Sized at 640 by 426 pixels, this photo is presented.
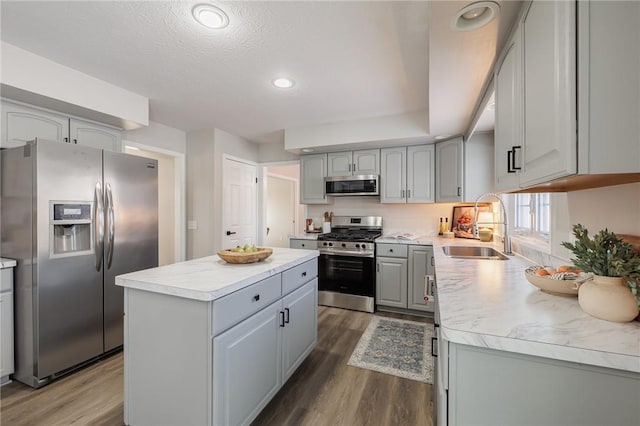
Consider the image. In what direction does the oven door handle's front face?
toward the camera

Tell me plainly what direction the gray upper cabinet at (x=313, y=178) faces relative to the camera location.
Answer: facing the viewer

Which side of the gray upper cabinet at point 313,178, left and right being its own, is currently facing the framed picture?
left

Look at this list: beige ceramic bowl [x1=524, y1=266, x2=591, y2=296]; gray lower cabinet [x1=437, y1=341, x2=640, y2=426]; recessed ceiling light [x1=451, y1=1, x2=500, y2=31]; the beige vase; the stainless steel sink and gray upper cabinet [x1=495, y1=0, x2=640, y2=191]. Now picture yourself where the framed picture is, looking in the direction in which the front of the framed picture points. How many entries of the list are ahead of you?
6

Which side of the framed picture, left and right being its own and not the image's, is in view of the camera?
front

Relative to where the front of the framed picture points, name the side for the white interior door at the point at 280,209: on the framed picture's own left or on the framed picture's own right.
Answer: on the framed picture's own right

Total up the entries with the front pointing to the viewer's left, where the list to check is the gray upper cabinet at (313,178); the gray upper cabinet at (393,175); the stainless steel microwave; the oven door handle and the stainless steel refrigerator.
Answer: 0

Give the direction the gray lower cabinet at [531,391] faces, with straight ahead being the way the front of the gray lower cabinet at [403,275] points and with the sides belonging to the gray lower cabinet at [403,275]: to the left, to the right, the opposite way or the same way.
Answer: to the right

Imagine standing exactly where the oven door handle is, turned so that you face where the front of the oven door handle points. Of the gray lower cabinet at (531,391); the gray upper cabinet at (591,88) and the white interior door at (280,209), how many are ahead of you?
2

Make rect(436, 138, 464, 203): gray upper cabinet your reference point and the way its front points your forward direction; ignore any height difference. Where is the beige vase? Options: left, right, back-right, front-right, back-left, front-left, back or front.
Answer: front-left

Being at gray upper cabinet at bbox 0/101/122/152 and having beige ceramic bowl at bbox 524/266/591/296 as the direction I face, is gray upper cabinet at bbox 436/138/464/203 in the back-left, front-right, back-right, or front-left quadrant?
front-left

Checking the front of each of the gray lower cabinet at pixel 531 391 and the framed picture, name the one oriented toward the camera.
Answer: the framed picture

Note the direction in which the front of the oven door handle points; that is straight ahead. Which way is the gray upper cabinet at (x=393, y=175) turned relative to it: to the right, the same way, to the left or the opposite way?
the same way

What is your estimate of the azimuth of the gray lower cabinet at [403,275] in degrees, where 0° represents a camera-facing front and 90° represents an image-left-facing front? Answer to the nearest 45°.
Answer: approximately 0°

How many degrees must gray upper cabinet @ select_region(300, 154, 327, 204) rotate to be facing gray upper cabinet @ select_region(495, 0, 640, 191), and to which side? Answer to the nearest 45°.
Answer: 0° — it already faces it

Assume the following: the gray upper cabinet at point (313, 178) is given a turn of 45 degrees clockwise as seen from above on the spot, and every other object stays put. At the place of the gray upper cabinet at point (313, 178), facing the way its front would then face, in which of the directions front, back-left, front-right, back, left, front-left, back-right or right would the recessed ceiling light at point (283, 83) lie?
front-left

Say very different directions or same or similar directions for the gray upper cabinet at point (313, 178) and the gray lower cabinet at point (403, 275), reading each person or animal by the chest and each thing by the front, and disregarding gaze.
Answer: same or similar directions

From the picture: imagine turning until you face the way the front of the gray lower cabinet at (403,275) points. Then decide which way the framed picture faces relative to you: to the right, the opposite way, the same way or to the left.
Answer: the same way

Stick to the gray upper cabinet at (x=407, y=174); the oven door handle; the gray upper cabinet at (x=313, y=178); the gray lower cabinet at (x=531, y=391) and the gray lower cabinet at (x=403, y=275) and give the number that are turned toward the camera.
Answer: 4
